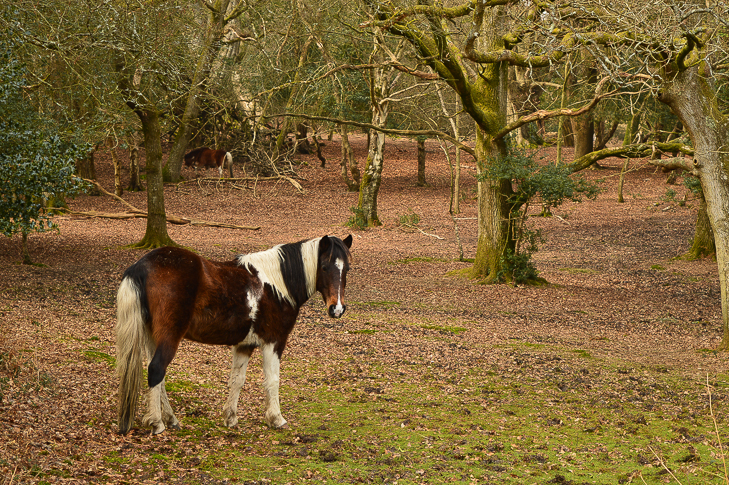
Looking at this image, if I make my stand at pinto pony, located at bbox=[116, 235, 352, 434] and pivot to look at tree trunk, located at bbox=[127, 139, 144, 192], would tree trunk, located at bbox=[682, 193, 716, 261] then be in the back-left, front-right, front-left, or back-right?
front-right

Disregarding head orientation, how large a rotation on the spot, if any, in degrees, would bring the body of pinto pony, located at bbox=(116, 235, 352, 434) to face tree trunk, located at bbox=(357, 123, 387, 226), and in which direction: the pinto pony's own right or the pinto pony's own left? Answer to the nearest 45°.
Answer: approximately 90° to the pinto pony's own left

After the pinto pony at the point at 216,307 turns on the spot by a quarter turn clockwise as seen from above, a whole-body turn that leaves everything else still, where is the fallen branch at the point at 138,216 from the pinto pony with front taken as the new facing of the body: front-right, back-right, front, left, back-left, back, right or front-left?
back

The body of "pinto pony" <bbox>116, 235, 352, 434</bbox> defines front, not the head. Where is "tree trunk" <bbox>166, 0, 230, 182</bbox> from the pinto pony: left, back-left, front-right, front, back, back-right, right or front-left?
left

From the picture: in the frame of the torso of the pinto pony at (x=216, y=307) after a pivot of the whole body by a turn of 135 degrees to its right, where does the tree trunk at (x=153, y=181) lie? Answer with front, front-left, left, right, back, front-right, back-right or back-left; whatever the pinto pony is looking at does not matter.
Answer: back-right

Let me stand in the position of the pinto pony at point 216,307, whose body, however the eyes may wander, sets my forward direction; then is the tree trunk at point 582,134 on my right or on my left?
on my left

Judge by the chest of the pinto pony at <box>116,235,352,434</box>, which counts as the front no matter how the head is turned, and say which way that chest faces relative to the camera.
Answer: to the viewer's right

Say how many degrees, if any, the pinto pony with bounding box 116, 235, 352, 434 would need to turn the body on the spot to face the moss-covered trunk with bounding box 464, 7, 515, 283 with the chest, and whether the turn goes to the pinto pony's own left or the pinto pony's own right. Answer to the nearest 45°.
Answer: approximately 45° to the pinto pony's own left

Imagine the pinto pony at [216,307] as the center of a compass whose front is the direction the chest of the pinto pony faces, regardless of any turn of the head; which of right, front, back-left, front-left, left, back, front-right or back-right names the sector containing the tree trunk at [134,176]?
left
